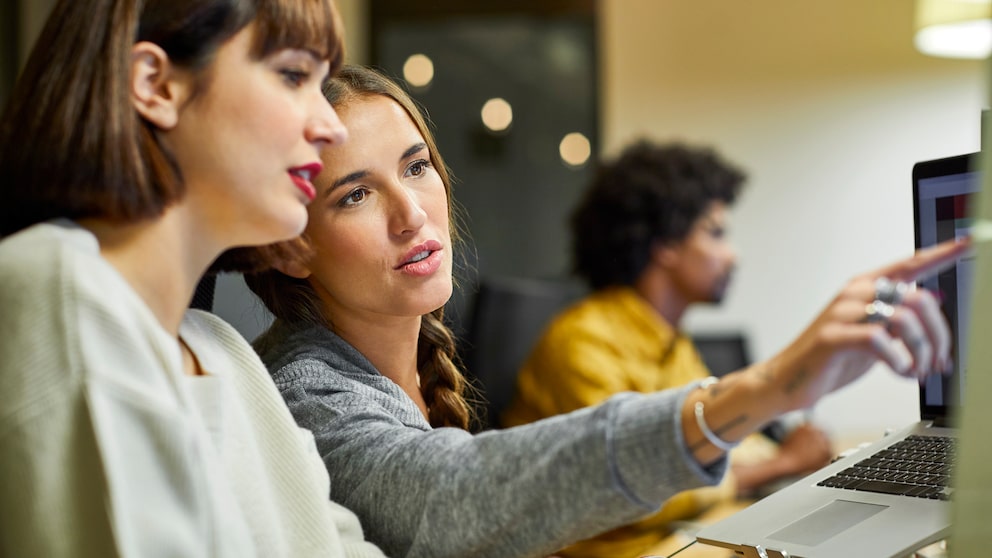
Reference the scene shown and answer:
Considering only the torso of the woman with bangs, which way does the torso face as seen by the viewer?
to the viewer's right

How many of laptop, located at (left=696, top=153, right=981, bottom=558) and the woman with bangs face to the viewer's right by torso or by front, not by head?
1

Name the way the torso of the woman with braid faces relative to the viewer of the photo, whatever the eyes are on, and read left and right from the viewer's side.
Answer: facing the viewer and to the right of the viewer

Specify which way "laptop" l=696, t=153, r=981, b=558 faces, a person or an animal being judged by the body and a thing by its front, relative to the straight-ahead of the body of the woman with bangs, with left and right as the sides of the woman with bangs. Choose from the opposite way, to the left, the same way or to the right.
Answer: the opposite way

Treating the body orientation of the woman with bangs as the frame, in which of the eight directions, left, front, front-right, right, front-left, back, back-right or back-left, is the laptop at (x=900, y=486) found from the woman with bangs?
front

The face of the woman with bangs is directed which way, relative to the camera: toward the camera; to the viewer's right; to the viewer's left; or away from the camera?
to the viewer's right
